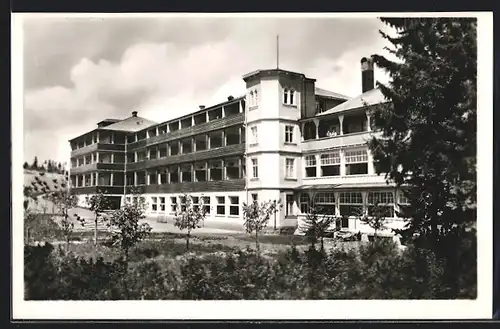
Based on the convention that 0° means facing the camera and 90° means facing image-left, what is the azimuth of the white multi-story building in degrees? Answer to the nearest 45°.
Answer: approximately 45°

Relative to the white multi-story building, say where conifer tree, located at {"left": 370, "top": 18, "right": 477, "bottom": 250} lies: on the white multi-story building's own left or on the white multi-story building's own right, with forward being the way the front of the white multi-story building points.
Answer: on the white multi-story building's own left
